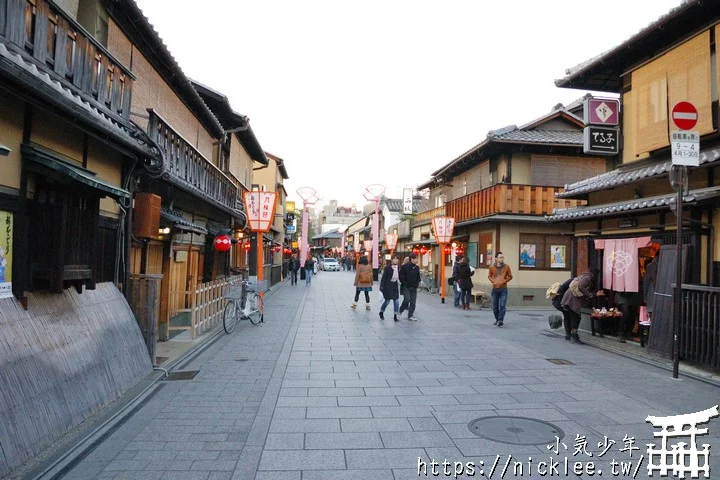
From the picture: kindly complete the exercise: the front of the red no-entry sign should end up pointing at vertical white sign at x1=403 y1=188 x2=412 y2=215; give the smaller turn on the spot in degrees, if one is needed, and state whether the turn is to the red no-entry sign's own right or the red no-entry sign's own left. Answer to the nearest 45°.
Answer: approximately 135° to the red no-entry sign's own right

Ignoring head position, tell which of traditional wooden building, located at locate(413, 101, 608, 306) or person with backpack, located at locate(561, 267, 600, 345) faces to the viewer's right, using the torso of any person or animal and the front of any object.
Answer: the person with backpack

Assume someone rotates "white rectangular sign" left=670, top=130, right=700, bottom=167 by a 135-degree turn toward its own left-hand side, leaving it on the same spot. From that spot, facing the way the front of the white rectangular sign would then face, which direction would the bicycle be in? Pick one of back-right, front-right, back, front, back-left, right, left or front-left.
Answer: back-left

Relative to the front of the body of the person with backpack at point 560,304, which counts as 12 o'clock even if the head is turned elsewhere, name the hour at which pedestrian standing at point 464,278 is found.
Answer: The pedestrian standing is roughly at 8 o'clock from the person with backpack.

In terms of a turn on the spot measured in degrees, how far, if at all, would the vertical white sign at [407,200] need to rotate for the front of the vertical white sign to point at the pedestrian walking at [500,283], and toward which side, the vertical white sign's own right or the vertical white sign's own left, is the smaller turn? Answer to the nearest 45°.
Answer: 0° — it already faces them

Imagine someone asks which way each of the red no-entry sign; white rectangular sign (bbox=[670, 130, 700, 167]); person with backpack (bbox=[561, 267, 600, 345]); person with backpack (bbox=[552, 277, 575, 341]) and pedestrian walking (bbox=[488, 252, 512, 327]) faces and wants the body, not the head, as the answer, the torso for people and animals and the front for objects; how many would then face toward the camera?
3

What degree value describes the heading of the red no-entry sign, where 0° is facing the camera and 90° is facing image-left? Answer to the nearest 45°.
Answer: approximately 0°

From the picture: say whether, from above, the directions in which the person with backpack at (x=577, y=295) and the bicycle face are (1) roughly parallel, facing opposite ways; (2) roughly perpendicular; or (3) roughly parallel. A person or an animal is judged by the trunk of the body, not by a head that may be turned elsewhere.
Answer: roughly perpendicular

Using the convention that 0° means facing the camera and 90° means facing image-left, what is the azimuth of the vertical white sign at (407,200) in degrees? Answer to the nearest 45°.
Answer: approximately 0°

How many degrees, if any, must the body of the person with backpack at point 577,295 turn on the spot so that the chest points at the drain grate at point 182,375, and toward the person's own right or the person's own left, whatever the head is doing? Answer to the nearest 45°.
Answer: approximately 135° to the person's own right
